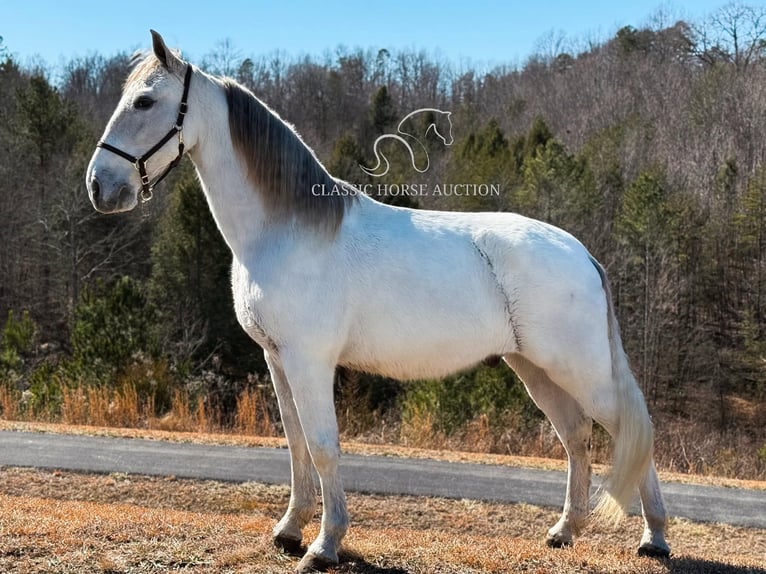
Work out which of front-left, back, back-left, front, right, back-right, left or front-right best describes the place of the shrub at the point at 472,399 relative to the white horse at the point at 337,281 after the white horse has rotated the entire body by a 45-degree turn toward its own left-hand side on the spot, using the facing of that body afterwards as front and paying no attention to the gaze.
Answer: back-right

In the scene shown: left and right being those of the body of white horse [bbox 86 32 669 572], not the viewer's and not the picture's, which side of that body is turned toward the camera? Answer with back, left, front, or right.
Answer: left

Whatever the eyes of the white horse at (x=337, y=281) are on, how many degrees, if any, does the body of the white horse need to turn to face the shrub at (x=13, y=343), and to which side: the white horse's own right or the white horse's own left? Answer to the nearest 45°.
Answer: approximately 45° to the white horse's own right

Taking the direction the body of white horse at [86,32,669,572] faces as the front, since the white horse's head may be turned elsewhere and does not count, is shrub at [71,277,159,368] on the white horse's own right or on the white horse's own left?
on the white horse's own right
